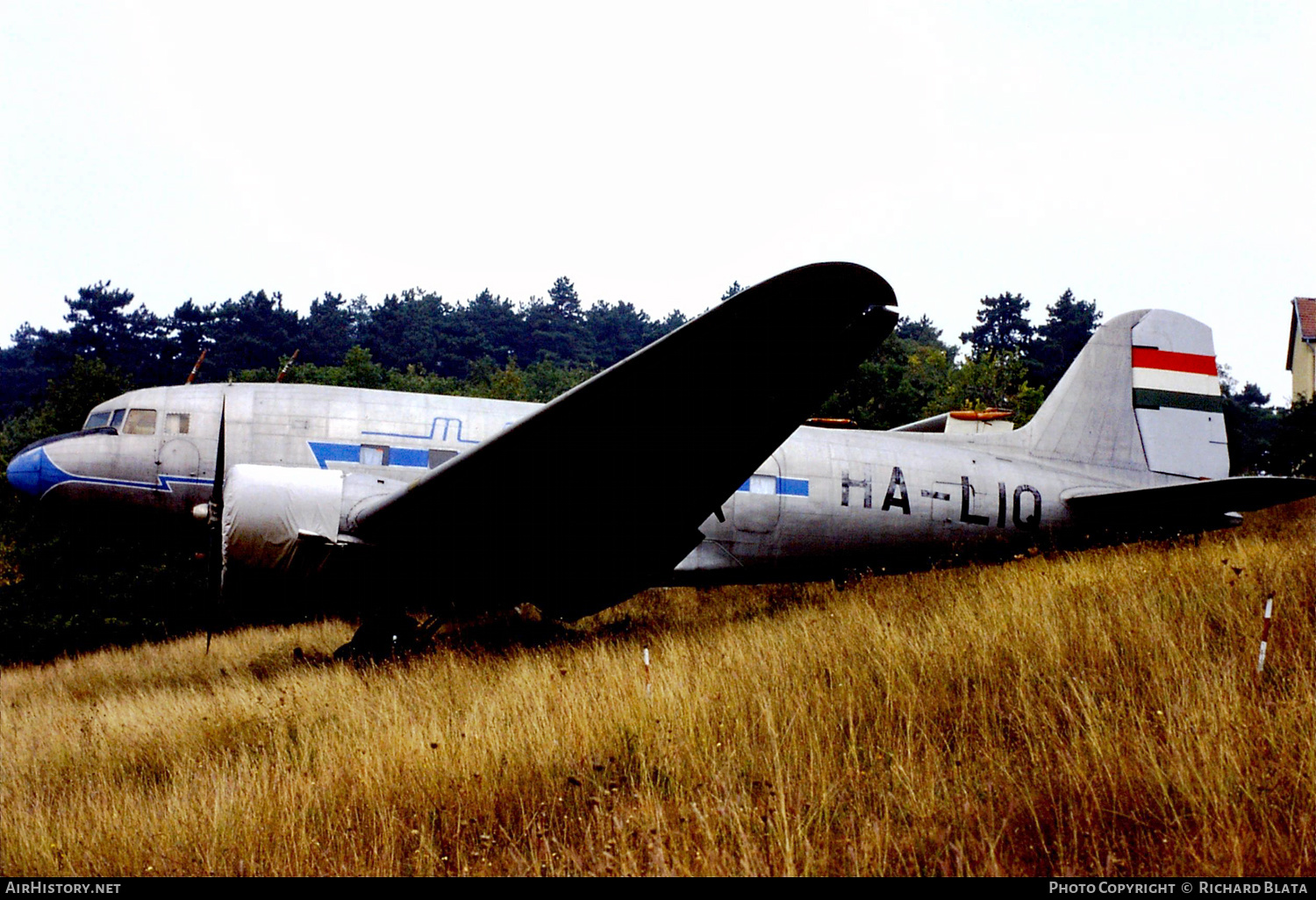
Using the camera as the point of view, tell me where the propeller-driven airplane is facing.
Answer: facing to the left of the viewer
